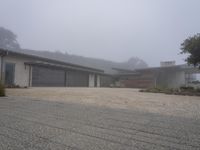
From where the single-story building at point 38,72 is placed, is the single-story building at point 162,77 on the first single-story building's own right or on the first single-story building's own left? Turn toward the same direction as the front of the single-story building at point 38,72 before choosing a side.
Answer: on the first single-story building's own left

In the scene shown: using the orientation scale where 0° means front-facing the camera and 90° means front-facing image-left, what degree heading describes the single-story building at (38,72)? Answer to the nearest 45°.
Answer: approximately 315°
